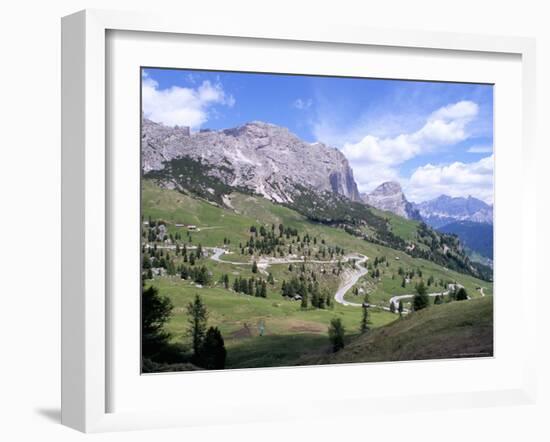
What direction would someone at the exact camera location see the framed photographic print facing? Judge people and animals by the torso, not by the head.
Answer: facing the viewer and to the right of the viewer
